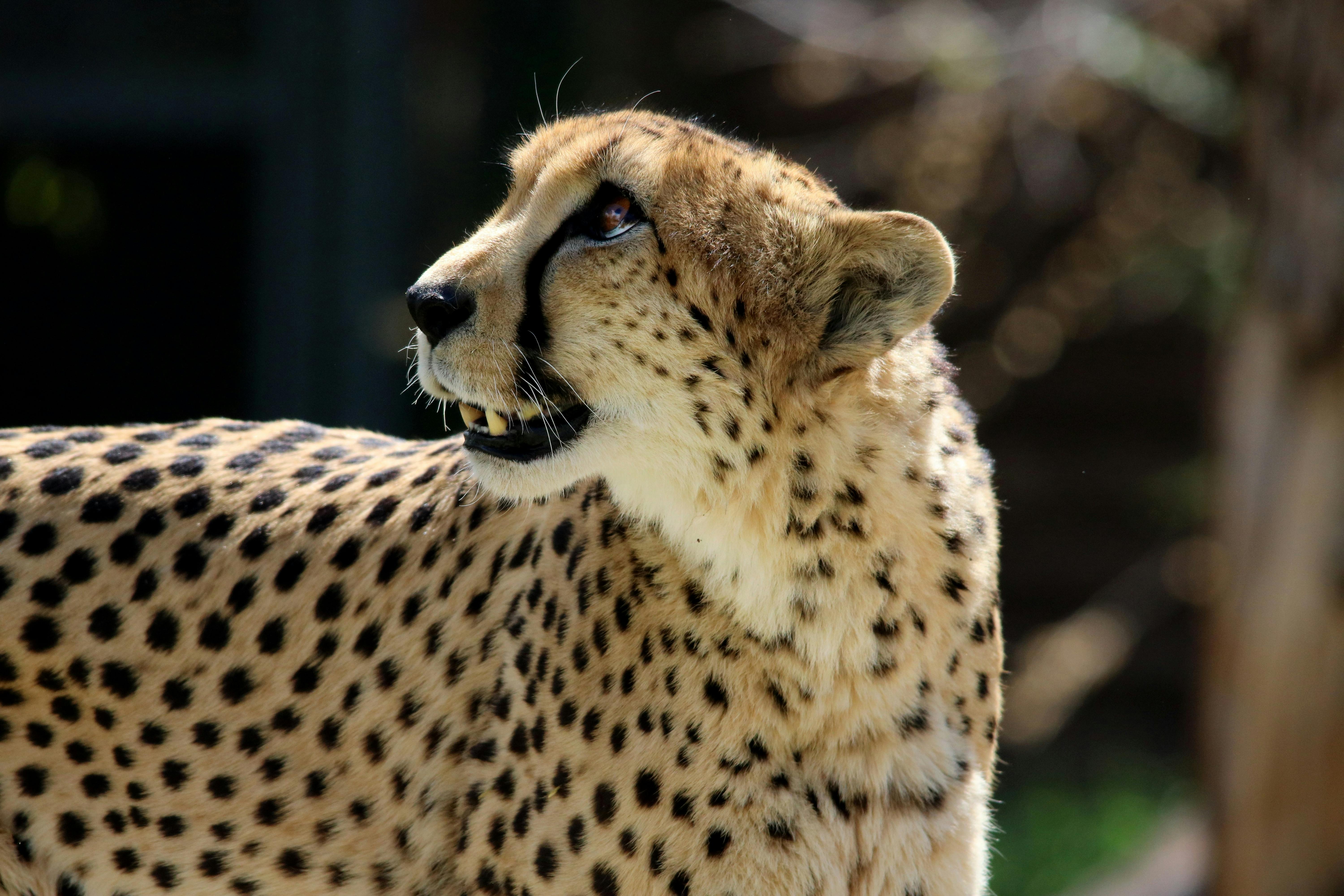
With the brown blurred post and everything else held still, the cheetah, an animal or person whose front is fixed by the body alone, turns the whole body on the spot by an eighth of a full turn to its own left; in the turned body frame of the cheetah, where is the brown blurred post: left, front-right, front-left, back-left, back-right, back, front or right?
front

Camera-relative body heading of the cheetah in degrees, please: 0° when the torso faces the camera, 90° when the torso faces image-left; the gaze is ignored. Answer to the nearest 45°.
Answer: approximately 270°
